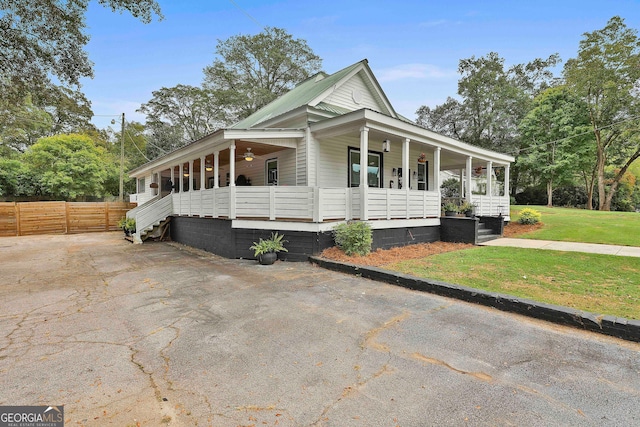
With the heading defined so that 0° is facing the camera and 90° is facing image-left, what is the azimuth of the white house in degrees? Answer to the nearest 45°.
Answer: approximately 315°

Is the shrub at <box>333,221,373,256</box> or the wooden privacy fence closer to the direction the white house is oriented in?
the shrub

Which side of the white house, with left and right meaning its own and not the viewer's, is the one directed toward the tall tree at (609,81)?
left

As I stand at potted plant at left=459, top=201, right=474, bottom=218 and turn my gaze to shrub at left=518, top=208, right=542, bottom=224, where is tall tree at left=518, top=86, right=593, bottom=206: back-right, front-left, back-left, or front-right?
front-left

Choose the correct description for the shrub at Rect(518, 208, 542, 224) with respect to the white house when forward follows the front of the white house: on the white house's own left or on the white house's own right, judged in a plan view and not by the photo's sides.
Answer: on the white house's own left

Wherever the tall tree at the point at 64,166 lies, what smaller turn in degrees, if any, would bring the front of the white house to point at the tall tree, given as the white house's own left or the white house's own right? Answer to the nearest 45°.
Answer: approximately 180°

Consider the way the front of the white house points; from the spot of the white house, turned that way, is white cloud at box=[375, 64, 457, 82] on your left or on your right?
on your left
